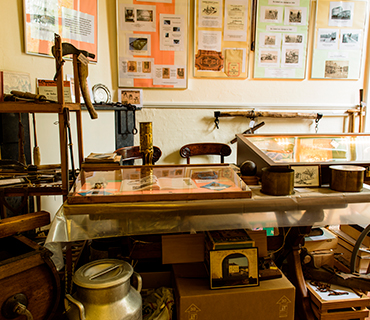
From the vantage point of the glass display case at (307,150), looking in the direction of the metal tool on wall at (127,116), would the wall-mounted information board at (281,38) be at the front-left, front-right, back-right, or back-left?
front-right

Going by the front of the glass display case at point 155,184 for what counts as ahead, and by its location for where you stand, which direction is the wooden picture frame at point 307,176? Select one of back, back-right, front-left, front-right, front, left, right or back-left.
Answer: left

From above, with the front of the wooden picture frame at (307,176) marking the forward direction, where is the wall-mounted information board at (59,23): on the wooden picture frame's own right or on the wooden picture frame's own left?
on the wooden picture frame's own right

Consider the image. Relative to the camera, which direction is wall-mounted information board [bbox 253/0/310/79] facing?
toward the camera

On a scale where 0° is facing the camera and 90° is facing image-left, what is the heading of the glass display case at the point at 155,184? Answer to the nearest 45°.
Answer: approximately 0°

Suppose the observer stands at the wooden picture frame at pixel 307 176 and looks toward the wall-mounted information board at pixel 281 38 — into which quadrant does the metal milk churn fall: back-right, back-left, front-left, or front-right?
back-left

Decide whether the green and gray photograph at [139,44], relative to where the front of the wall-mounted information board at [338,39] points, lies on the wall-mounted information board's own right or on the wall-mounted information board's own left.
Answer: on the wall-mounted information board's own right

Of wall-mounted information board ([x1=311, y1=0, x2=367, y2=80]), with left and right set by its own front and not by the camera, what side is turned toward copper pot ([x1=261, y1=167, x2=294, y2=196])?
front

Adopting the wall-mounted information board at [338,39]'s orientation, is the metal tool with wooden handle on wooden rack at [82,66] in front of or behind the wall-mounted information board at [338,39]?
in front

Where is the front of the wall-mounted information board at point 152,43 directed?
toward the camera
